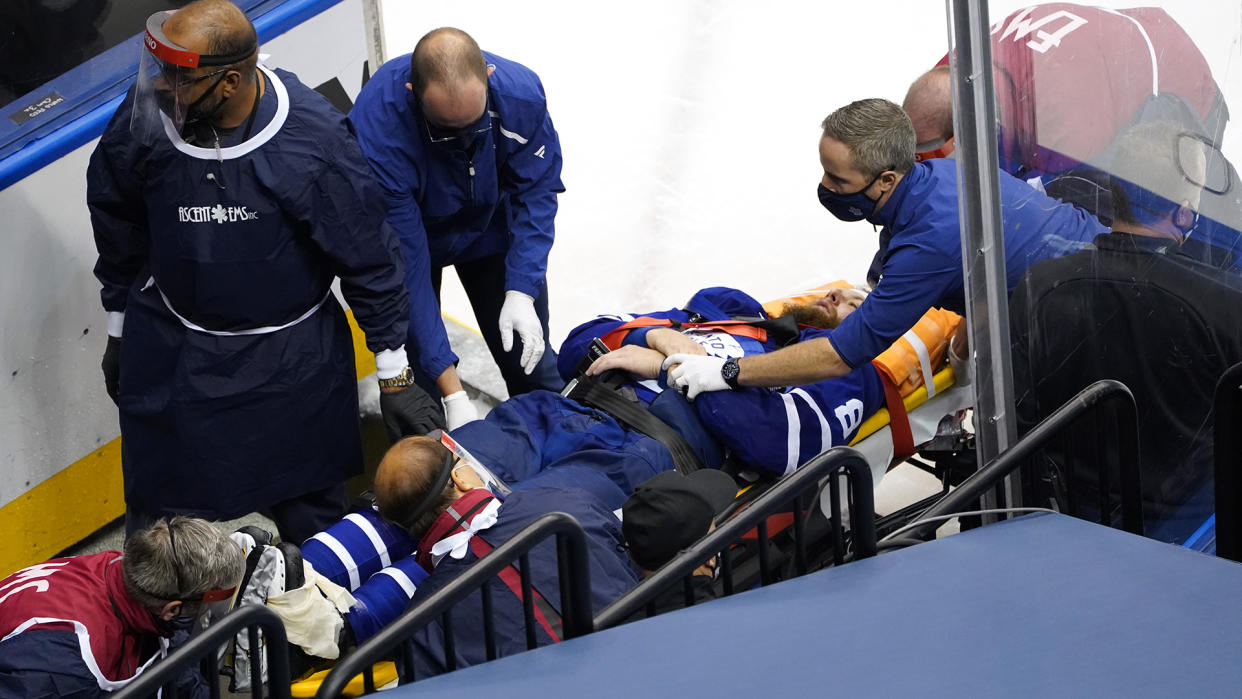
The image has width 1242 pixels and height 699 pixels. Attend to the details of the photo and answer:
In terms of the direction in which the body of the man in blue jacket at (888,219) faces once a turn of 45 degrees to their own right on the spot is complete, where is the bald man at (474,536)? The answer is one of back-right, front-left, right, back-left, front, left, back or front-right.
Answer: left

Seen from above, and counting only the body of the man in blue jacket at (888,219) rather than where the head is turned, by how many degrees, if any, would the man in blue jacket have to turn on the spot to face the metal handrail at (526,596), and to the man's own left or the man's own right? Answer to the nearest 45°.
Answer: approximately 90° to the man's own left

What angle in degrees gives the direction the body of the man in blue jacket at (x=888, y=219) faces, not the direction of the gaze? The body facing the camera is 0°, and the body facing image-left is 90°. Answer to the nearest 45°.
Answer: approximately 90°

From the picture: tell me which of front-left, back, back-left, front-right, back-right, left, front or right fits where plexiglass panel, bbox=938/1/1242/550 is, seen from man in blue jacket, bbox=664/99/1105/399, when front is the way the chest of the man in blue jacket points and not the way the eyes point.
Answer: back-left

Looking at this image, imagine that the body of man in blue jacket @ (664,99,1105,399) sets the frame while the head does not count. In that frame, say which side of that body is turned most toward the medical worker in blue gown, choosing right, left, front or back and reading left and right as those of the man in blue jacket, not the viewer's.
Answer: front

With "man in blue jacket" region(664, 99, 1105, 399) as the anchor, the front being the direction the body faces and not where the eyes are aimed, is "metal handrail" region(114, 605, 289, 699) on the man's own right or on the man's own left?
on the man's own left

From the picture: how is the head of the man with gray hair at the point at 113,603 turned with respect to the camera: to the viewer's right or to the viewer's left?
to the viewer's right
